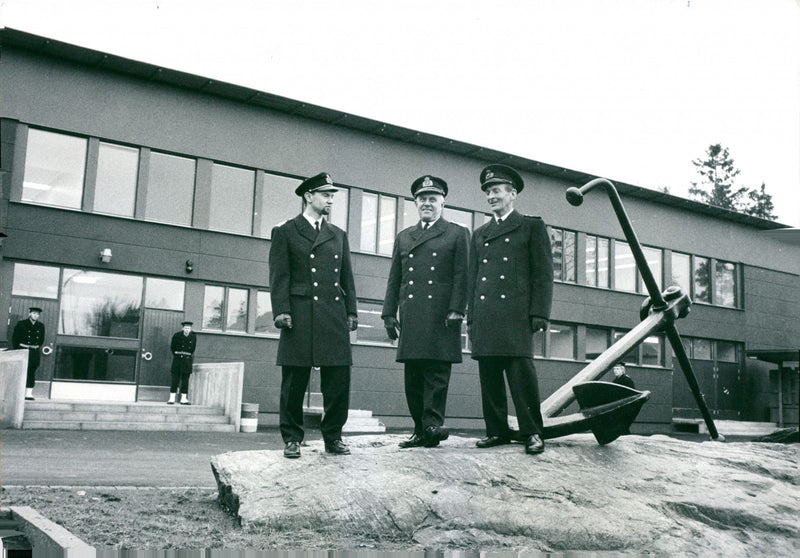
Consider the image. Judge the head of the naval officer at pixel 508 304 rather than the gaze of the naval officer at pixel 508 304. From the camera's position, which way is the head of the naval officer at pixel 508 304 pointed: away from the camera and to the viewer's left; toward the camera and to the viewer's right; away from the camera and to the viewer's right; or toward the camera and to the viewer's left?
toward the camera and to the viewer's left

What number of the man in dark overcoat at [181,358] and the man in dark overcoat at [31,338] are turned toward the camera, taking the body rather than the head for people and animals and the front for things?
2

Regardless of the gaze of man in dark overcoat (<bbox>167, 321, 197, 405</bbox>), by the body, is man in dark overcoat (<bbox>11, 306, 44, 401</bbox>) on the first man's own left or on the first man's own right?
on the first man's own right

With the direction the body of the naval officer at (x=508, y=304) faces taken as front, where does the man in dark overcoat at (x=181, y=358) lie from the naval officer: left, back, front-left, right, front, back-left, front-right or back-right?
right

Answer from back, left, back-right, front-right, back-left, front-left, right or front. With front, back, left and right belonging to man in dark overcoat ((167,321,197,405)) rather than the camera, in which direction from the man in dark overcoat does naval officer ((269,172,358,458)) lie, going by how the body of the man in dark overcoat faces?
front

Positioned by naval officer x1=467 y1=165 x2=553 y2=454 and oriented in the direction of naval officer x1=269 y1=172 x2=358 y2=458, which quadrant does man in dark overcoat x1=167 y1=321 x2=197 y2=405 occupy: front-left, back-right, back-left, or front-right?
front-right

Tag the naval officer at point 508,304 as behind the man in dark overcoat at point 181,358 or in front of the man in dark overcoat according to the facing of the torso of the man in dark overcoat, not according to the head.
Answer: in front

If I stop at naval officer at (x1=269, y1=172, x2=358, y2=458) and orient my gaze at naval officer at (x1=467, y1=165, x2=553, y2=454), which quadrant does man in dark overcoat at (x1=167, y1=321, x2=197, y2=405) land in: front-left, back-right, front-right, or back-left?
back-left

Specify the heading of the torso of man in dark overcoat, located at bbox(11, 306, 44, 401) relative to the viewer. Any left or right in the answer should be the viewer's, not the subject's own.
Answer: facing the viewer

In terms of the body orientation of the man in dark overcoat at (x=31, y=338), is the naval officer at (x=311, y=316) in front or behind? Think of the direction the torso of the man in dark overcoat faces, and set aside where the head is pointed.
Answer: in front

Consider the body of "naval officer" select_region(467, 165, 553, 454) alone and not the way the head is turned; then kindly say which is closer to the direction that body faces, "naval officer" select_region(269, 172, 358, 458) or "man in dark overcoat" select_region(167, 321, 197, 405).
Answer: the naval officer

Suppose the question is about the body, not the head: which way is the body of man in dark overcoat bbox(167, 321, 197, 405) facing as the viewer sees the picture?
toward the camera

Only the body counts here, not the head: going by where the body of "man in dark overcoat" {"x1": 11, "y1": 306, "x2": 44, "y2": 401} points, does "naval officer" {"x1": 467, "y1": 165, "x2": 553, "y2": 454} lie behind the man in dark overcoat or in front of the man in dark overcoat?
in front
